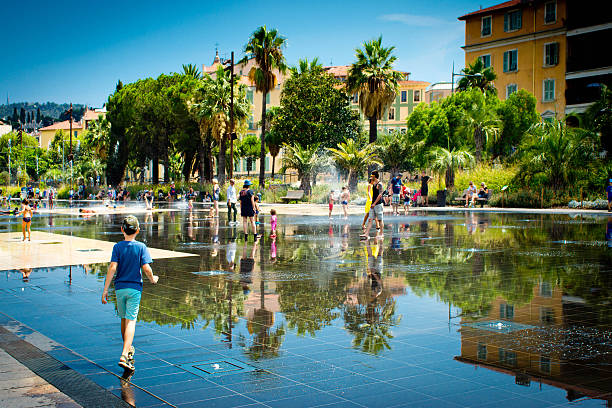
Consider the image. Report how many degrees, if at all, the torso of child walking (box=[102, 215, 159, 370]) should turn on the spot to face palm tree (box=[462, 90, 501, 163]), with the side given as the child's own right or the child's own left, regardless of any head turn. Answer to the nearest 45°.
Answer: approximately 45° to the child's own right

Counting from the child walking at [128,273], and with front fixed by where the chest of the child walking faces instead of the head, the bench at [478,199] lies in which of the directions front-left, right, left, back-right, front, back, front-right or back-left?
front-right

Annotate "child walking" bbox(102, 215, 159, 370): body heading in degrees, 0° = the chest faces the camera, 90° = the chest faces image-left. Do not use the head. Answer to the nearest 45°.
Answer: approximately 180°

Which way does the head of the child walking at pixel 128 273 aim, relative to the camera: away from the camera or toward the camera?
away from the camera

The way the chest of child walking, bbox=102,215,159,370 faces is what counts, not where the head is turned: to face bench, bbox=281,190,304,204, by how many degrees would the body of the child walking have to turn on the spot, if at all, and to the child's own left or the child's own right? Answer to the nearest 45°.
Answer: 0° — they already face it

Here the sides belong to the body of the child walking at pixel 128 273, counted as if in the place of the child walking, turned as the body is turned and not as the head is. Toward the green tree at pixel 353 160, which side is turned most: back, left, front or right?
front

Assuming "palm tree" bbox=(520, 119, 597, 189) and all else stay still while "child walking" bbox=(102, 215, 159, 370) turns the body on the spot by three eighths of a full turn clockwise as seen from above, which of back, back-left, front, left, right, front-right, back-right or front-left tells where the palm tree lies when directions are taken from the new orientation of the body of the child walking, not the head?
left
